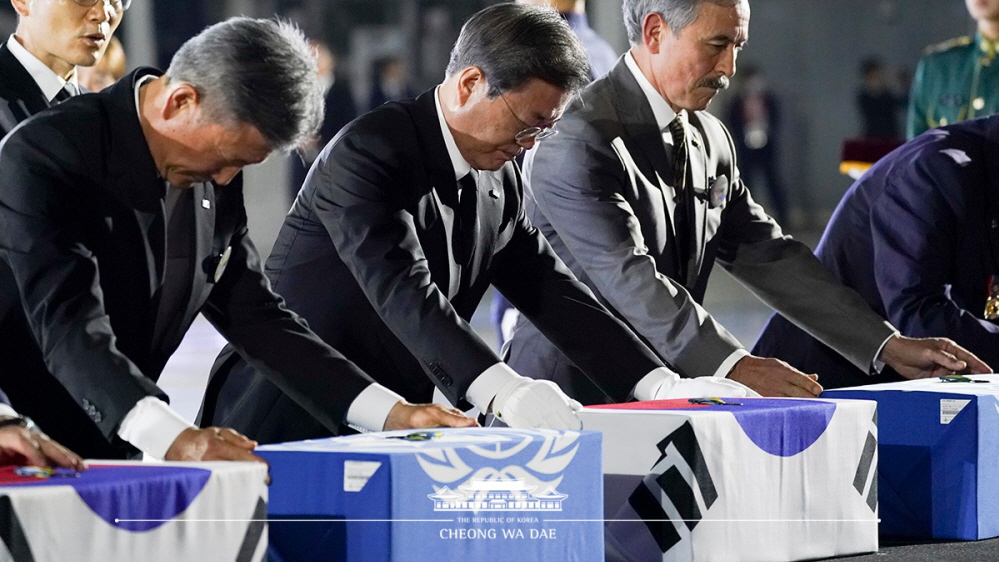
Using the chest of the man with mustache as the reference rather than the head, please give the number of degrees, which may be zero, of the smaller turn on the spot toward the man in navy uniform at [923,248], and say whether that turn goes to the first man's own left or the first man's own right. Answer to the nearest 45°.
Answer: approximately 90° to the first man's own left

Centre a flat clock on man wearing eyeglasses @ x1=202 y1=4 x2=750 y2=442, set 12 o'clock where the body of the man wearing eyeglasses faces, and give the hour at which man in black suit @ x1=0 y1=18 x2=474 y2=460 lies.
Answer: The man in black suit is roughly at 3 o'clock from the man wearing eyeglasses.

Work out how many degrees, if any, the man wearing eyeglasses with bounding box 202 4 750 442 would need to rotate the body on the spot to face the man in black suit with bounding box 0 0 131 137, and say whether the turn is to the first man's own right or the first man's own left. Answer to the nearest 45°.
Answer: approximately 180°

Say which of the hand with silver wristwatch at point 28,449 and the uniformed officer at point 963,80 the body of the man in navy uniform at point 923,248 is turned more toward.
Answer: the hand with silver wristwatch

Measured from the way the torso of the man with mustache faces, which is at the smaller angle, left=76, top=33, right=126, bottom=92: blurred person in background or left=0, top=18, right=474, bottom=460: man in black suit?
the man in black suit

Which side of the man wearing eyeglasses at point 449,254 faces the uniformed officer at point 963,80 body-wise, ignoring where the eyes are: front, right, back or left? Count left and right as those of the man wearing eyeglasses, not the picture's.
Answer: left
